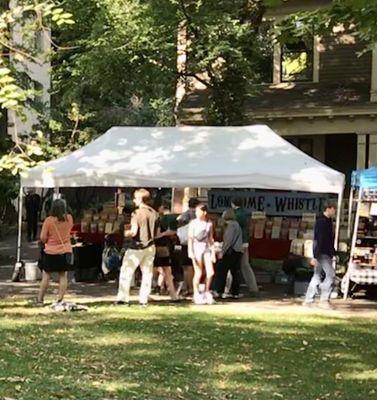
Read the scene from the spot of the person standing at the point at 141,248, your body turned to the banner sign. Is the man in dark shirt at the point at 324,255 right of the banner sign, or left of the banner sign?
right

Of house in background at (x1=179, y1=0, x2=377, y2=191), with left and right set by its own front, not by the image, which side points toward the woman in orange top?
front

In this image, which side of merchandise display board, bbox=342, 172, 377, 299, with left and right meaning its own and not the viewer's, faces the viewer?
front

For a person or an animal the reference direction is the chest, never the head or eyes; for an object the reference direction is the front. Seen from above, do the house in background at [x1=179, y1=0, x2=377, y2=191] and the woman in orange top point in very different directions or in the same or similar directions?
very different directions

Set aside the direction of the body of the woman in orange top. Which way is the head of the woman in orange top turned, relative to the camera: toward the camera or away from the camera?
away from the camera

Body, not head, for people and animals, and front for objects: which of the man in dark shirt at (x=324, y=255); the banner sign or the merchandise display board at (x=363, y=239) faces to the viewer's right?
the man in dark shirt

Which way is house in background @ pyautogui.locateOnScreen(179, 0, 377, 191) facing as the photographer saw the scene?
facing the viewer

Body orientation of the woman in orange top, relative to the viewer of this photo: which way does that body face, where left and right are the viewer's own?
facing away from the viewer
